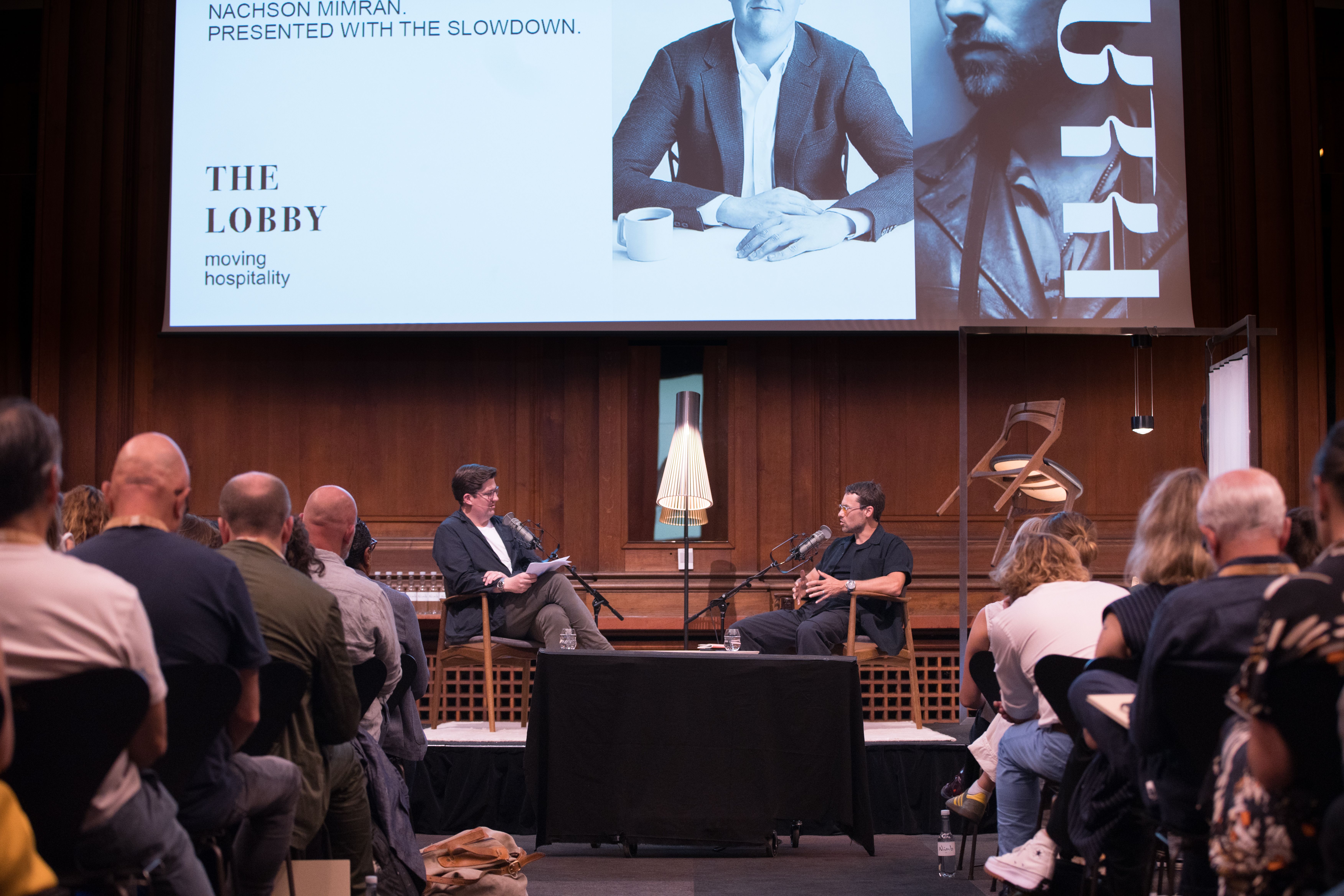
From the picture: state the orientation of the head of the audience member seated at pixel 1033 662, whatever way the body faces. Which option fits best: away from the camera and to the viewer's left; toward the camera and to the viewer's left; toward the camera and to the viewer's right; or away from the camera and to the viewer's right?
away from the camera and to the viewer's left

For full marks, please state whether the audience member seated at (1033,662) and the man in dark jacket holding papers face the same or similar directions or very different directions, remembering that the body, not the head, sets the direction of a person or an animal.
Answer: very different directions

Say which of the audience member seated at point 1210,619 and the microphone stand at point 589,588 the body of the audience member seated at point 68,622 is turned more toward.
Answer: the microphone stand

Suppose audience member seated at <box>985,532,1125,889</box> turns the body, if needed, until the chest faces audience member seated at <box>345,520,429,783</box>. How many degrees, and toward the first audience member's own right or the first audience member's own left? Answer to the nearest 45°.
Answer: approximately 45° to the first audience member's own left

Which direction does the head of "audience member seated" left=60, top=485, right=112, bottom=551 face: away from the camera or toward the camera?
away from the camera

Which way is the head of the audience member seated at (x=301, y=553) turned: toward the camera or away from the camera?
away from the camera

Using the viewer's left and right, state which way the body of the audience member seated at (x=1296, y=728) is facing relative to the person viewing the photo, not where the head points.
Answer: facing away from the viewer and to the left of the viewer

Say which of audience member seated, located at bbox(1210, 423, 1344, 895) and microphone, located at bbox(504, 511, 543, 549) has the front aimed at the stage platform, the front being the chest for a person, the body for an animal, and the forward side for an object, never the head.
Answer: the audience member seated

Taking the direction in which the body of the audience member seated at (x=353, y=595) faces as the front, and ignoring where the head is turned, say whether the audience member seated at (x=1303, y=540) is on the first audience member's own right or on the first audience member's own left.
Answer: on the first audience member's own right

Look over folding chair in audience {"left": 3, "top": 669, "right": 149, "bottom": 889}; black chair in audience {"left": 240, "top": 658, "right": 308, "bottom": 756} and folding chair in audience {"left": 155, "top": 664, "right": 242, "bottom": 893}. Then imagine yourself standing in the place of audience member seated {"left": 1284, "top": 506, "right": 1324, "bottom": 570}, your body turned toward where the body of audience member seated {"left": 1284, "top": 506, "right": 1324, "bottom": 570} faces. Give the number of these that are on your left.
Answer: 3

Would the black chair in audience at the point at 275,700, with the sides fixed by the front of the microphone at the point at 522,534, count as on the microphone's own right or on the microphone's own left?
on the microphone's own left

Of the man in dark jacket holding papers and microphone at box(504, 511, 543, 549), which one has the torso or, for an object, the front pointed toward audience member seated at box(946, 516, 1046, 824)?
the man in dark jacket holding papers
